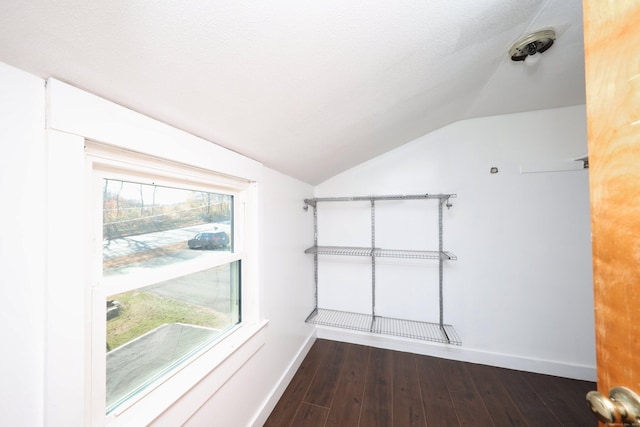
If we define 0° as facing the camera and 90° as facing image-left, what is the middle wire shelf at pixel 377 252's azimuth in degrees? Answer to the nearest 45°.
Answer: approximately 0°

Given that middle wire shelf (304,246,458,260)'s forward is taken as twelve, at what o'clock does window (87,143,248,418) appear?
The window is roughly at 1 o'clock from the middle wire shelf.
